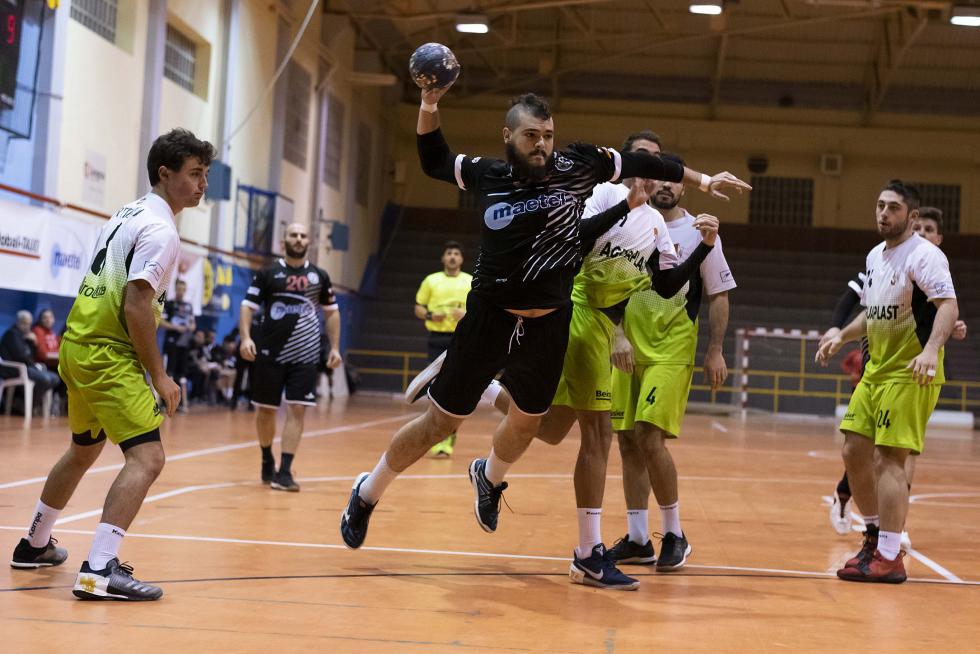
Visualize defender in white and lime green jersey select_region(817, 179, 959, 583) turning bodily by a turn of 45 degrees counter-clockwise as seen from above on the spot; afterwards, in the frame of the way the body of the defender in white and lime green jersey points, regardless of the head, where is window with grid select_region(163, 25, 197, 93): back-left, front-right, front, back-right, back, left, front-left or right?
back-right

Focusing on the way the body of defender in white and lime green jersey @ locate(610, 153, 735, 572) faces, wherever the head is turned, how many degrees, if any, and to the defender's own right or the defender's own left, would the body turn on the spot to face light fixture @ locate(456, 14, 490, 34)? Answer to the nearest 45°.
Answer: approximately 135° to the defender's own right

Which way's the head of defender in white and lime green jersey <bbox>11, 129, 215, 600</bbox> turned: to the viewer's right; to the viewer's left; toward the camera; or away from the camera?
to the viewer's right

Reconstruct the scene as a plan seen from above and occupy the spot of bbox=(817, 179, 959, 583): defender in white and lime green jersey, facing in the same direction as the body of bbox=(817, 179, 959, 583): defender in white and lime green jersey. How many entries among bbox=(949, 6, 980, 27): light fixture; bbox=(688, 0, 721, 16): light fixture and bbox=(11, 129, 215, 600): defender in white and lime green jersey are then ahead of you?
1

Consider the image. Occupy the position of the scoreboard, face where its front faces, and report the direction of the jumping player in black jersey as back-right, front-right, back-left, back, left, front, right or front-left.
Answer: front-right

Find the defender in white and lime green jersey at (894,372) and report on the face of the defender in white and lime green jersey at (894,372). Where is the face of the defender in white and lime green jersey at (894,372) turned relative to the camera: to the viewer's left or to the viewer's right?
to the viewer's left

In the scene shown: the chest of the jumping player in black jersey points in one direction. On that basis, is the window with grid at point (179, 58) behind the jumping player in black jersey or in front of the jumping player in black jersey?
behind

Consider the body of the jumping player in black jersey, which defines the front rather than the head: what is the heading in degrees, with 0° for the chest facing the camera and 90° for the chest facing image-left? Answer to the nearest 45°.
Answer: approximately 0°

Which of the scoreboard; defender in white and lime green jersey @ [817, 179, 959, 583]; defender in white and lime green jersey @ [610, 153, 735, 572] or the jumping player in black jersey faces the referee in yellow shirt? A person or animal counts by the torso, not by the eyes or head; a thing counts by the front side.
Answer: the scoreboard

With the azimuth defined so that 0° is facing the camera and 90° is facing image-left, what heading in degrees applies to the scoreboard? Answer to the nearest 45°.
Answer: approximately 315°
